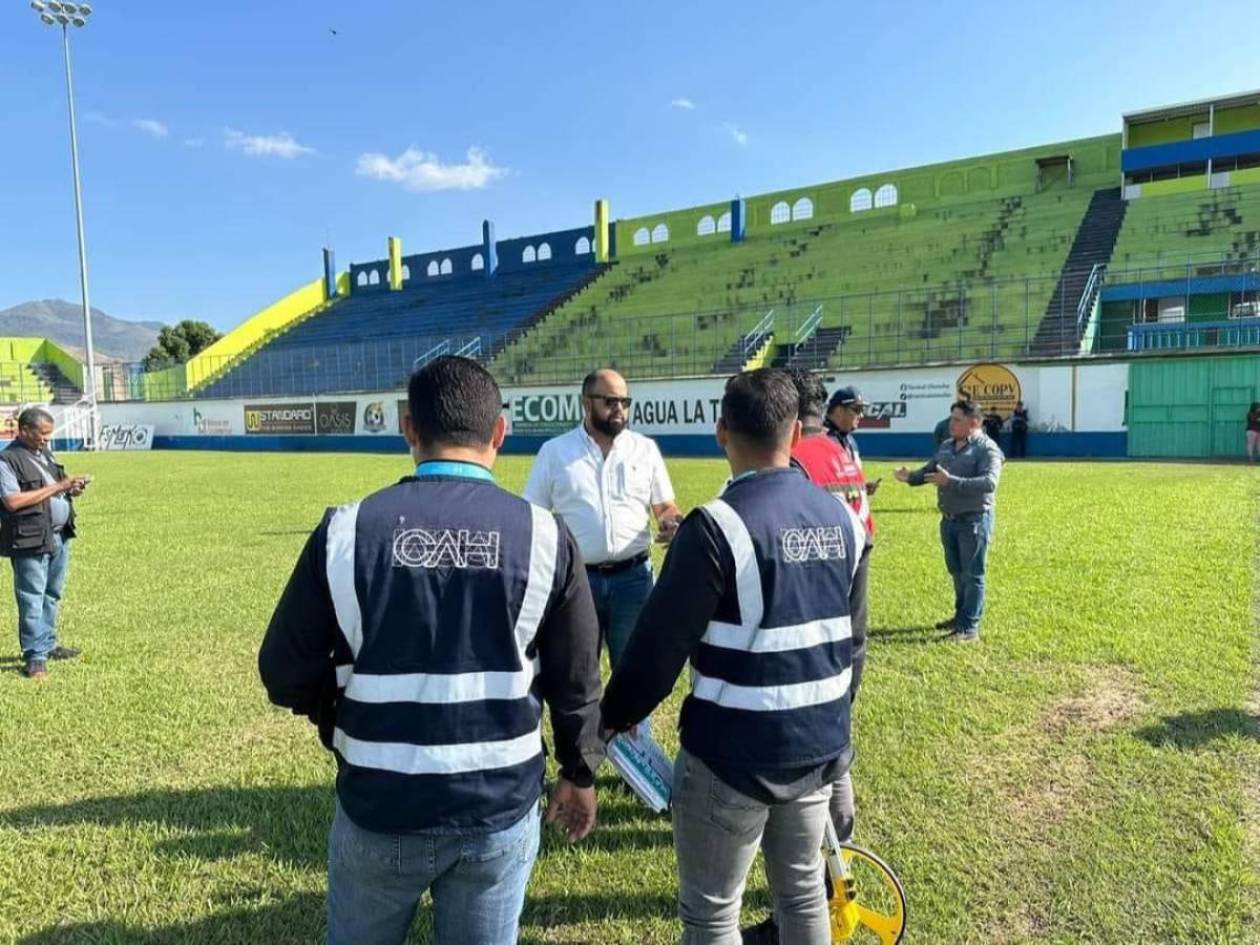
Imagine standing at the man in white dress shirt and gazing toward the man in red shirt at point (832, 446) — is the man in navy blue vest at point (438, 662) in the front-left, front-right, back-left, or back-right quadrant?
back-right

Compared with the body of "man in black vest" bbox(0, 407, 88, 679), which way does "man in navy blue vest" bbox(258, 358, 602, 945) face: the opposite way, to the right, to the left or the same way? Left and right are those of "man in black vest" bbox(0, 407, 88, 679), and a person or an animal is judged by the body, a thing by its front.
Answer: to the left

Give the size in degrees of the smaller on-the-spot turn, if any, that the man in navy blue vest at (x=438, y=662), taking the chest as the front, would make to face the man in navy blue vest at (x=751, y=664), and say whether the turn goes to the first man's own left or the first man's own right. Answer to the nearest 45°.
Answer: approximately 90° to the first man's own right

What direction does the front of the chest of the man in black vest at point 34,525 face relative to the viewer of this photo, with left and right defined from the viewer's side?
facing the viewer and to the right of the viewer

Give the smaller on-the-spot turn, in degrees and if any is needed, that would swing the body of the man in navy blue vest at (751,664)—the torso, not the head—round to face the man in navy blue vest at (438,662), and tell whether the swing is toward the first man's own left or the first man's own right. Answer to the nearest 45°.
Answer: approximately 90° to the first man's own left

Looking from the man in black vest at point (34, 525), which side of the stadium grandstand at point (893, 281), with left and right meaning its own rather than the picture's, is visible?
front

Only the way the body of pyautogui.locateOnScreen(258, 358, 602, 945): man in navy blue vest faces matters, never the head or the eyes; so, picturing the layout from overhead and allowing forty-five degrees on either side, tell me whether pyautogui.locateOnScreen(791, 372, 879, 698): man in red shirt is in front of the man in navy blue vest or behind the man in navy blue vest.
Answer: in front

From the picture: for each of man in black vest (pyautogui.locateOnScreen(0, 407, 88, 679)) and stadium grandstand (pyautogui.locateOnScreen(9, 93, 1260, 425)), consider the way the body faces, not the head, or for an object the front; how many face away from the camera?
0

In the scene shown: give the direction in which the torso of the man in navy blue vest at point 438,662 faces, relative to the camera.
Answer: away from the camera

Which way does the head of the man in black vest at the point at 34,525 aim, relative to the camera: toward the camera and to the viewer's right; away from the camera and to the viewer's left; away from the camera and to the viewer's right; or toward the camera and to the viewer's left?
toward the camera and to the viewer's right

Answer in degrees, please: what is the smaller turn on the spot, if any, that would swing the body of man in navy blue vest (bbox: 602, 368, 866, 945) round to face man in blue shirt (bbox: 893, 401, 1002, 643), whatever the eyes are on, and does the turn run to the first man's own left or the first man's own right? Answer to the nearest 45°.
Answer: approximately 45° to the first man's own right

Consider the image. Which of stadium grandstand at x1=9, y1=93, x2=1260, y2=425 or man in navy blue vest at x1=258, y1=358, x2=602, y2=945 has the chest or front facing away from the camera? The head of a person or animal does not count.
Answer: the man in navy blue vest

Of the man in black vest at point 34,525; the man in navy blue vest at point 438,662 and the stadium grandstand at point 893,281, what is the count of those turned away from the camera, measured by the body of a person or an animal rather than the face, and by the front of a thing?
1
